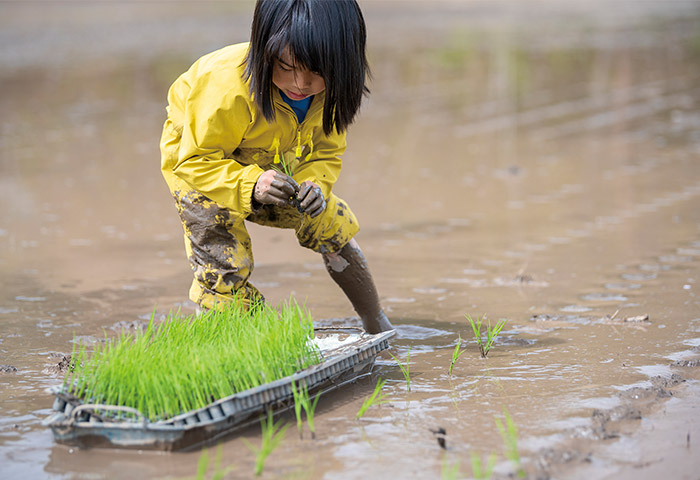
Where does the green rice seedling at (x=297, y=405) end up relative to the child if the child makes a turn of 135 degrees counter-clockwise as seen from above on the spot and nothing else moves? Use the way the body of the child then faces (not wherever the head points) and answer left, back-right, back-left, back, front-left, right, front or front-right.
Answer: back

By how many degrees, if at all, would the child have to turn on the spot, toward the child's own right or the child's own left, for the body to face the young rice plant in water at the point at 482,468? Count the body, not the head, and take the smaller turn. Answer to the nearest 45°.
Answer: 0° — they already face it

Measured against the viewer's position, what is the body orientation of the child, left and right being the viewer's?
facing the viewer and to the right of the viewer

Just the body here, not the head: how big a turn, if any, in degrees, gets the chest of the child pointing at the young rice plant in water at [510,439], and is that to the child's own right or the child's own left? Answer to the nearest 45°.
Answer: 0° — they already face it

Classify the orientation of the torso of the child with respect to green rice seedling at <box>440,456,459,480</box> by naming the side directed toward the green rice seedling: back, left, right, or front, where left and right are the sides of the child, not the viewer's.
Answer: front
